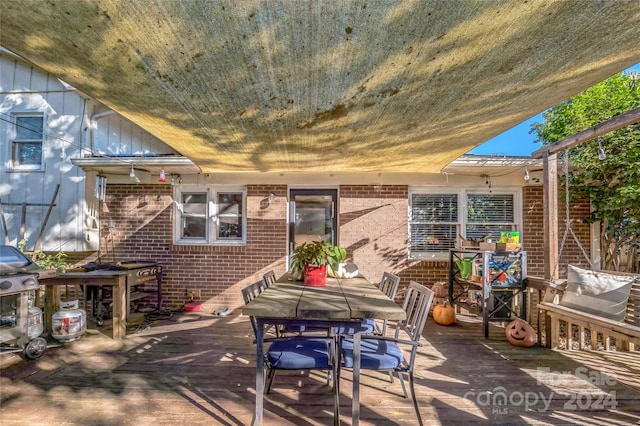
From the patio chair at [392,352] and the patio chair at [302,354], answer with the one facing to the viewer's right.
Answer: the patio chair at [302,354]

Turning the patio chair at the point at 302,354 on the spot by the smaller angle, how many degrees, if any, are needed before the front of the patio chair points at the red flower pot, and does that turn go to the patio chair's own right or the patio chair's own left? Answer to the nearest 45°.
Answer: approximately 90° to the patio chair's own left

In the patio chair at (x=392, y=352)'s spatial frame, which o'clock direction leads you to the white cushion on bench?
The white cushion on bench is roughly at 5 o'clock from the patio chair.

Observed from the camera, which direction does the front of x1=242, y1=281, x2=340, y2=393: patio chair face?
facing to the right of the viewer

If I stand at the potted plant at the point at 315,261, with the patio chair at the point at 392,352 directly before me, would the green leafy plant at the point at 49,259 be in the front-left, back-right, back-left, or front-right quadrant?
back-right

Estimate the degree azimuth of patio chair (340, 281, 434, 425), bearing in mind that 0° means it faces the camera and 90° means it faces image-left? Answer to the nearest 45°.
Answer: approximately 90°

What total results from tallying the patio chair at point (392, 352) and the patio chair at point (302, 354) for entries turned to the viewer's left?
1

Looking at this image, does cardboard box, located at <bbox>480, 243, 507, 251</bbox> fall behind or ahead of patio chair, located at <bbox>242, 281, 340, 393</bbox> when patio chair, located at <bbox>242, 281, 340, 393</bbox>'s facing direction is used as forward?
ahead

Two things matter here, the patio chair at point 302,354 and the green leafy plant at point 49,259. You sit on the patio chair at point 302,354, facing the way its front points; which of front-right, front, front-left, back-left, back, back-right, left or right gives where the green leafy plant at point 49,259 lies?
back-left

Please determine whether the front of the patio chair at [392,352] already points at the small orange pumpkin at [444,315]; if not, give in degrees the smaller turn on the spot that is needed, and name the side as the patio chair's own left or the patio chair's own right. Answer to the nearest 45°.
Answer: approximately 90° to the patio chair's own right

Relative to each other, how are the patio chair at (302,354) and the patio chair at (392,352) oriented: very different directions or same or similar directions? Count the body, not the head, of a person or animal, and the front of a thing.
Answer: very different directions

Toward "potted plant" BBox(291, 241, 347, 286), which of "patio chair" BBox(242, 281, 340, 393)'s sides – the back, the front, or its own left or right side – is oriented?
left

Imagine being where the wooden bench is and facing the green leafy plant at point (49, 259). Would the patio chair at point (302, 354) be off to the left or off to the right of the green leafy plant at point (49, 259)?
left
